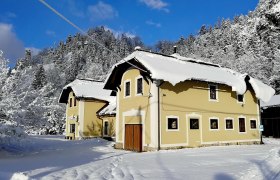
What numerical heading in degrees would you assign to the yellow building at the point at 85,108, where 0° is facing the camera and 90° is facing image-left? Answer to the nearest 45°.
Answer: approximately 45°

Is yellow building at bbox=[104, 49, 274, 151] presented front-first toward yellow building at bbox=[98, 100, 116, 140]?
no

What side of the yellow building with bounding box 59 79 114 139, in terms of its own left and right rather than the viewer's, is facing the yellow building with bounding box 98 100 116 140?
left

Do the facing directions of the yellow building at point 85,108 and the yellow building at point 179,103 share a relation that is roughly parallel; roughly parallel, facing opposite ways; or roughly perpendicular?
roughly parallel

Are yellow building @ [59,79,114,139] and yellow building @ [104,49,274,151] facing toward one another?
no

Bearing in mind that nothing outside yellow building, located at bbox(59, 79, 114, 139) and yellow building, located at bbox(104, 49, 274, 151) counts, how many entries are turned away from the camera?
0
